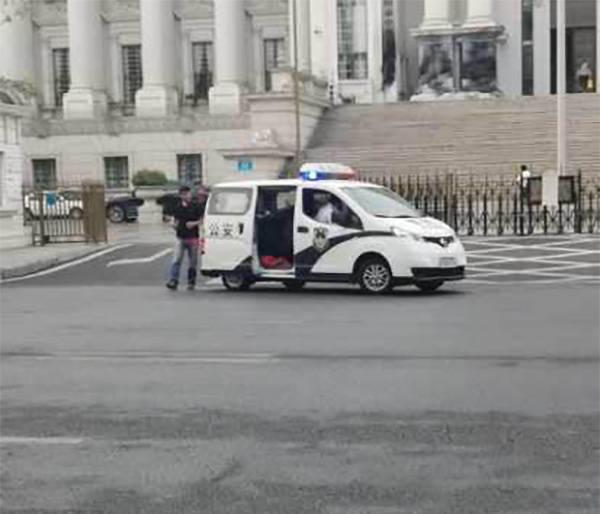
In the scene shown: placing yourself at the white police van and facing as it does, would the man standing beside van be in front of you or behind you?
behind

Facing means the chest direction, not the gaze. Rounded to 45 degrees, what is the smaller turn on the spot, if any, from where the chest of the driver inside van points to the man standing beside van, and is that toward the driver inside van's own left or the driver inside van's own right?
approximately 135° to the driver inside van's own right

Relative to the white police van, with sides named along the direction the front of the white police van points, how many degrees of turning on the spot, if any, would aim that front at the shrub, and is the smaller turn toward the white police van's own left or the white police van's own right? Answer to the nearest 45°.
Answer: approximately 135° to the white police van's own left

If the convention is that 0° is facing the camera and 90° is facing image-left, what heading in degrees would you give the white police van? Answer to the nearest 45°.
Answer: approximately 315°

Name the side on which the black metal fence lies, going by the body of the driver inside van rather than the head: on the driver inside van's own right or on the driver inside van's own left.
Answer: on the driver inside van's own left

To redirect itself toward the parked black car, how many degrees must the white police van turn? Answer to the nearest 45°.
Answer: approximately 135° to its left

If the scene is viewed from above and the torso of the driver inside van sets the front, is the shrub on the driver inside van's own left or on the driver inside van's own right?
on the driver inside van's own left

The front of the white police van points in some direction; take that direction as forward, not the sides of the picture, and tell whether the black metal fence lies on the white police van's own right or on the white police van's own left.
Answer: on the white police van's own left

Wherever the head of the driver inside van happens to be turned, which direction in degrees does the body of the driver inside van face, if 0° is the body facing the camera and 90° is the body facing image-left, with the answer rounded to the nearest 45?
approximately 270°
